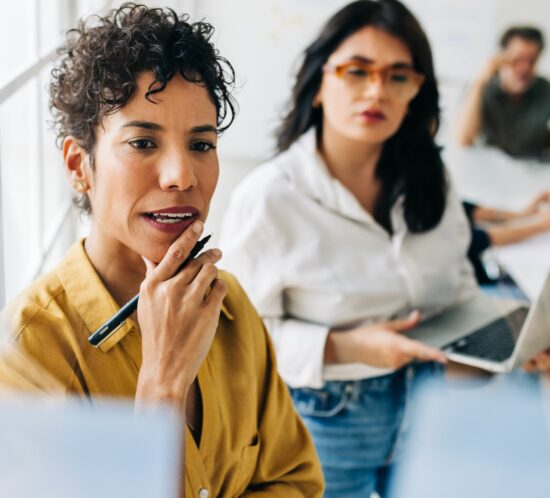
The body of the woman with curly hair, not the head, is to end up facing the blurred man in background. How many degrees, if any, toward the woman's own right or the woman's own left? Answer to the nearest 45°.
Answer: approximately 90° to the woman's own left

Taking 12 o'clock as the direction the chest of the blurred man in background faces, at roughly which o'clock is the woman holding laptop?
The woman holding laptop is roughly at 12 o'clock from the blurred man in background.

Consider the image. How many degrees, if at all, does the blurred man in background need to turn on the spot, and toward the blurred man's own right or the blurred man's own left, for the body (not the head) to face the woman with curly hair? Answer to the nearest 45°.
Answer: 0° — they already face them

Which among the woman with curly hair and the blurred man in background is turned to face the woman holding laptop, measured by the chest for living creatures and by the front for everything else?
the blurred man in background

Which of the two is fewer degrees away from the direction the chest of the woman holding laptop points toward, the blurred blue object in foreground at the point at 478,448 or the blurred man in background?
the blurred blue object in foreground

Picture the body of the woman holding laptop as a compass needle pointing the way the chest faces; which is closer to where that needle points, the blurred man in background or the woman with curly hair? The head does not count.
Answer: the woman with curly hair
